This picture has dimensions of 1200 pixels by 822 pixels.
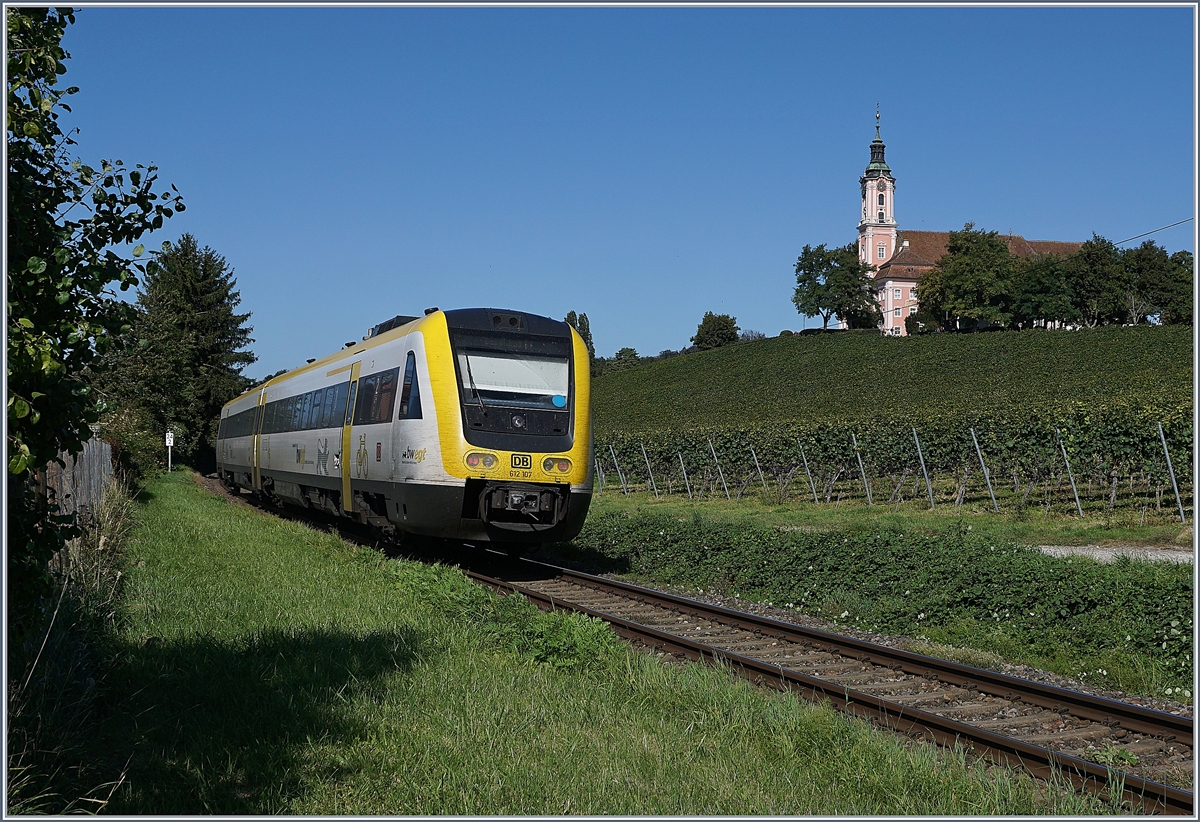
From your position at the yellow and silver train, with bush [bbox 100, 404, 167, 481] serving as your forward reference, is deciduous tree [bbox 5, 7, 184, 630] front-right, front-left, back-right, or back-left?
back-left

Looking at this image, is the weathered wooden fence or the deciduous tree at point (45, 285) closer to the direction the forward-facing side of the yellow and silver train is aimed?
the deciduous tree

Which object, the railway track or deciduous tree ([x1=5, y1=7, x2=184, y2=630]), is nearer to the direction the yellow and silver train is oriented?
the railway track

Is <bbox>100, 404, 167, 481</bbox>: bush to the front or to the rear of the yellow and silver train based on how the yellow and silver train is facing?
to the rear

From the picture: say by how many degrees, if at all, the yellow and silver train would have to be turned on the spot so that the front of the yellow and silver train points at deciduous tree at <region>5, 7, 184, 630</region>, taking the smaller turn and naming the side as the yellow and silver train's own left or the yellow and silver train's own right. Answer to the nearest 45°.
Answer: approximately 45° to the yellow and silver train's own right

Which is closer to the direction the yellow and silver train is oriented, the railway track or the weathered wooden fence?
the railway track

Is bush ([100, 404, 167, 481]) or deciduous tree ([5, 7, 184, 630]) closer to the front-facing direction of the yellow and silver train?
the deciduous tree

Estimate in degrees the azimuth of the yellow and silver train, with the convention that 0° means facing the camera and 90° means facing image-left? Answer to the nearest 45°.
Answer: approximately 315°
